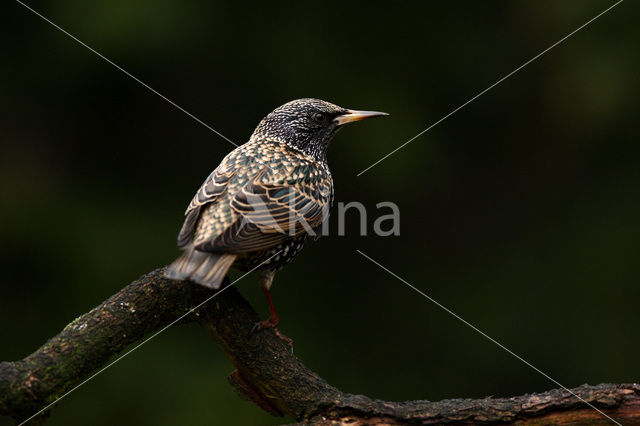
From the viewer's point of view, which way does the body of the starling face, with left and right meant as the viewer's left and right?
facing away from the viewer and to the right of the viewer
